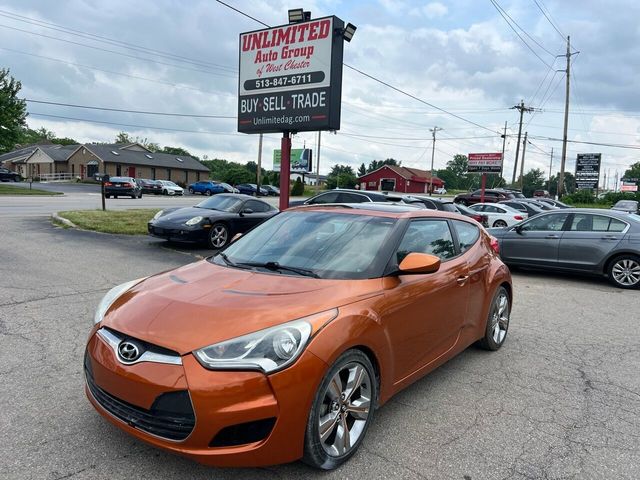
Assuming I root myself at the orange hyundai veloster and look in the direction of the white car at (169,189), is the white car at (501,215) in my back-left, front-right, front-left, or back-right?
front-right

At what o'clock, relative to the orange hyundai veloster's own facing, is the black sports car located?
The black sports car is roughly at 4 o'clock from the orange hyundai veloster.

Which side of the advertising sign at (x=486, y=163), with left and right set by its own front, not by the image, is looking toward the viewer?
front

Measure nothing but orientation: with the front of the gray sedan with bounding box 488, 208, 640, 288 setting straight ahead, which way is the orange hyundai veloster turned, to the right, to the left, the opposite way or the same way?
to the left

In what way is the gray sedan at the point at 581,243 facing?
to the viewer's left

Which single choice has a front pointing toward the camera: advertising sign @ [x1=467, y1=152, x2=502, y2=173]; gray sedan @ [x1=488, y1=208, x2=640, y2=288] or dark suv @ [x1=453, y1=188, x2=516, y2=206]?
the advertising sign

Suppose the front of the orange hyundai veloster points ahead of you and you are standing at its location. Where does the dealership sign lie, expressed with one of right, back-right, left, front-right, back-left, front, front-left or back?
back-right

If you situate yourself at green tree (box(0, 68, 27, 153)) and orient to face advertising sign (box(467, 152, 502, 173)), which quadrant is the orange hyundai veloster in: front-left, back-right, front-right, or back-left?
front-right

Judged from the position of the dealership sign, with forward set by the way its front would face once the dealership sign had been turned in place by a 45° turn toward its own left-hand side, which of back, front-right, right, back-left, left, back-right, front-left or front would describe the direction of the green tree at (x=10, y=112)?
back-right

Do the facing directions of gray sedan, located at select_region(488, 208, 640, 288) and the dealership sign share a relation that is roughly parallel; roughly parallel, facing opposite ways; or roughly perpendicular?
roughly perpendicular

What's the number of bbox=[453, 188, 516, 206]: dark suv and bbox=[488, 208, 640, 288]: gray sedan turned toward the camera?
0

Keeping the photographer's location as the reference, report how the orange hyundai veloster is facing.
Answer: facing the viewer and to the left of the viewer

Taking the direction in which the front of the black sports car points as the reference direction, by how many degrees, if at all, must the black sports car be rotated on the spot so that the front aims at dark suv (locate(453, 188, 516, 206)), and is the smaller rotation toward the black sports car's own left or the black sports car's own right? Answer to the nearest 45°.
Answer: approximately 180°

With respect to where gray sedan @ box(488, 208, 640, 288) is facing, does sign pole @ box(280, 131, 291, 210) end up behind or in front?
in front
